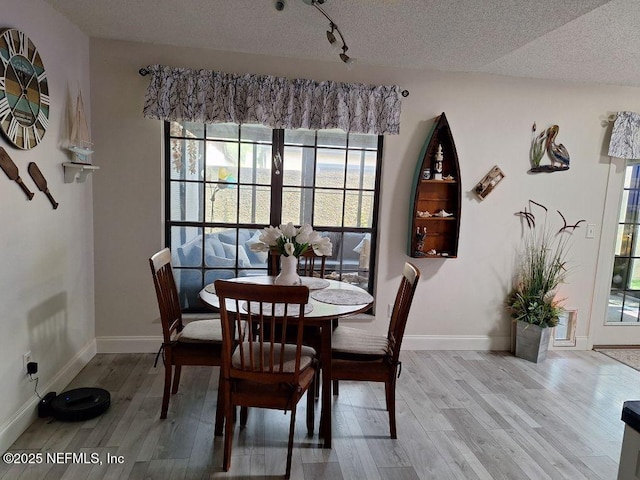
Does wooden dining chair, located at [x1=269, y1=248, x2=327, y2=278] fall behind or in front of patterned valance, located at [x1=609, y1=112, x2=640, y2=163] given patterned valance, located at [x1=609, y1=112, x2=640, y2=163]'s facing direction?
in front

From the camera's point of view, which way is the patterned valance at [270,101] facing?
toward the camera

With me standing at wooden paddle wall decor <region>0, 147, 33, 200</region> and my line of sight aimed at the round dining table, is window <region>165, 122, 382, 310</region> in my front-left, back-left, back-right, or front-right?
front-left

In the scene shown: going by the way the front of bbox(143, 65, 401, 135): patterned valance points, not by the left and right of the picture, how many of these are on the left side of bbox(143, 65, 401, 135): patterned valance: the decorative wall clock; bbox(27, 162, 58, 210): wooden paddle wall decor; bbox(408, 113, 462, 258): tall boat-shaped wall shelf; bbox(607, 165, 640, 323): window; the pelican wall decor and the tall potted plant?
4

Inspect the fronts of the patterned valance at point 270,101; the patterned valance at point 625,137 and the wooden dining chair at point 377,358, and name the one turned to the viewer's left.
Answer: the wooden dining chair

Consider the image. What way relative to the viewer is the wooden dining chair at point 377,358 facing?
to the viewer's left

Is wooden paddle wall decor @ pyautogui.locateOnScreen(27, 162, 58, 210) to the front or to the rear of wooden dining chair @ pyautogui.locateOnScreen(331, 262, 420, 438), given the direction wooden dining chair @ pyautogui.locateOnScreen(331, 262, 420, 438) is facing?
to the front

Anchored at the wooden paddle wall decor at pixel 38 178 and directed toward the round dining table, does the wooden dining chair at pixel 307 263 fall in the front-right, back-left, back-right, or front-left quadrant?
front-left

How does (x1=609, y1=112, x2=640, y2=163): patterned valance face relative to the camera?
toward the camera

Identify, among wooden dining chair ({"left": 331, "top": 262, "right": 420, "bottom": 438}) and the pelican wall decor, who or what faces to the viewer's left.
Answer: the wooden dining chair

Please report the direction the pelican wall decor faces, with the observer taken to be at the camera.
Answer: facing the viewer

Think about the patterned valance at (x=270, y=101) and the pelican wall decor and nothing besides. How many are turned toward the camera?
2

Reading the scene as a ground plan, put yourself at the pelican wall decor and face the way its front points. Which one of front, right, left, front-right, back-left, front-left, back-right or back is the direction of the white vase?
front-right

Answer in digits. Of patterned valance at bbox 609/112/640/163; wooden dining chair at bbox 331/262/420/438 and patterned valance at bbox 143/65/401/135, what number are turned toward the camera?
2

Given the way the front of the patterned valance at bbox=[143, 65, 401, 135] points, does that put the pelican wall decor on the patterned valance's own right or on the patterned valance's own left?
on the patterned valance's own left

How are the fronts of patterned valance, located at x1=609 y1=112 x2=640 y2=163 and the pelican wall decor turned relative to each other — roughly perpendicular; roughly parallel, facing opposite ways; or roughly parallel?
roughly parallel

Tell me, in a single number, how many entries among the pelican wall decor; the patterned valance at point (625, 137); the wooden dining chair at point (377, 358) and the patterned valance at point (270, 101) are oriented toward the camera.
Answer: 3

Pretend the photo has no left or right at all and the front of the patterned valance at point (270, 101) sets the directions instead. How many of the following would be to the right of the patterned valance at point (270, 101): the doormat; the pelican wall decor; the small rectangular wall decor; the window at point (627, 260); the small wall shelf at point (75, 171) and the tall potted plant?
1

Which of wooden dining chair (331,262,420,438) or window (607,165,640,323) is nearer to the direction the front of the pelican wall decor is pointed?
the wooden dining chair
